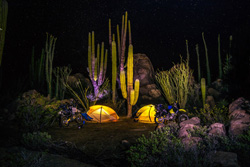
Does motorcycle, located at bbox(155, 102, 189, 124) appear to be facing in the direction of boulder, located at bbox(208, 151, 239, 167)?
no

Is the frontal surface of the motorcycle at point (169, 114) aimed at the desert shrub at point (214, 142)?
no

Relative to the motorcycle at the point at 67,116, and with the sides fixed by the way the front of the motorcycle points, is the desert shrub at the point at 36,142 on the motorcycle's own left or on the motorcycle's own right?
on the motorcycle's own right

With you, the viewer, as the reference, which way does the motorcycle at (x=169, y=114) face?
facing to the right of the viewer

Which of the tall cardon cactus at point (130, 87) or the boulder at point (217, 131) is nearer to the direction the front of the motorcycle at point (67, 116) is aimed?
the boulder

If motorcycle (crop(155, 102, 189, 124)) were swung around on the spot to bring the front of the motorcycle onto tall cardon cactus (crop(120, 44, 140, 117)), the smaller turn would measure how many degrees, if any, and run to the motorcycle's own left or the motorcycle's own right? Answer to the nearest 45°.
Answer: approximately 135° to the motorcycle's own left
